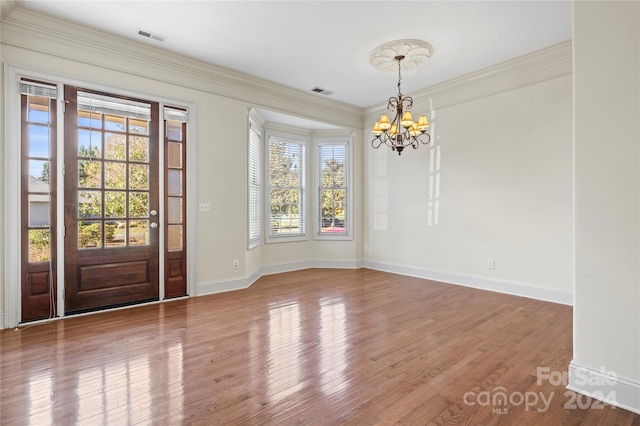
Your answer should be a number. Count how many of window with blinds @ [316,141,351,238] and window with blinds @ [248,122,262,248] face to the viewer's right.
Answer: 1

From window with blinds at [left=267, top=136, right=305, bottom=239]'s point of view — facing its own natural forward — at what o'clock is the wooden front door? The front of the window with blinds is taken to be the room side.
The wooden front door is roughly at 3 o'clock from the window with blinds.

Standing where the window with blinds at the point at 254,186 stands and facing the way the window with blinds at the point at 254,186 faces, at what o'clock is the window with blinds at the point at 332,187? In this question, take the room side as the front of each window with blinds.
the window with blinds at the point at 332,187 is roughly at 11 o'clock from the window with blinds at the point at 254,186.

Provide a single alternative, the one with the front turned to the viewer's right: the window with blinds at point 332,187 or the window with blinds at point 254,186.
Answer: the window with blinds at point 254,186

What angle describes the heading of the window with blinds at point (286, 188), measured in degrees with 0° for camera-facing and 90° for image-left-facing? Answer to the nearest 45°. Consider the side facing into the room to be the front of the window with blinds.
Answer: approximately 315°

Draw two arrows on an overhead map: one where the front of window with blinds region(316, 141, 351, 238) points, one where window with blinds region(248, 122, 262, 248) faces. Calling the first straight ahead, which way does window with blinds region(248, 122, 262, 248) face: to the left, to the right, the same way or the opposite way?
to the left

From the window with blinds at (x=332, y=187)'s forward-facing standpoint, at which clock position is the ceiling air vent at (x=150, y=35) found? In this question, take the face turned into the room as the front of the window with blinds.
The ceiling air vent is roughly at 1 o'clock from the window with blinds.

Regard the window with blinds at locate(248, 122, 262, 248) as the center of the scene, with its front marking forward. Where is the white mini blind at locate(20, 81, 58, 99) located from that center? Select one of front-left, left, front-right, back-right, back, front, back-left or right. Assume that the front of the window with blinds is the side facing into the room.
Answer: back-right

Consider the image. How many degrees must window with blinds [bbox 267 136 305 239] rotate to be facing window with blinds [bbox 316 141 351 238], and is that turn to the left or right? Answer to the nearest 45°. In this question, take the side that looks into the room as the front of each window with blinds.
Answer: approximately 45° to its left

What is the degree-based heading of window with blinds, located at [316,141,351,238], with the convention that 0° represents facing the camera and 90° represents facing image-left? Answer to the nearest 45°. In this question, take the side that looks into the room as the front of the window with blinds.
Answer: approximately 0°

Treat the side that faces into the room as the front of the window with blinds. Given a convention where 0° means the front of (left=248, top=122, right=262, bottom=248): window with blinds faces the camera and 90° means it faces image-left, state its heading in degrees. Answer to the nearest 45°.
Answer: approximately 270°
